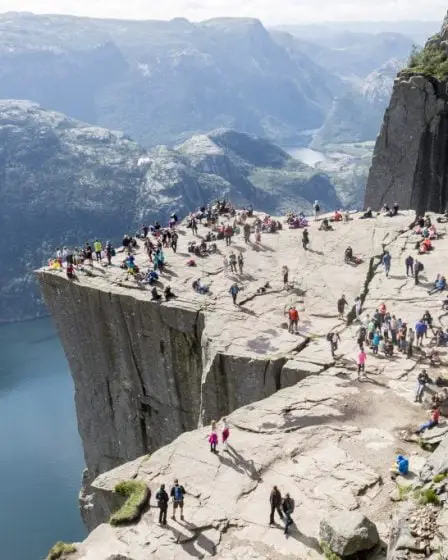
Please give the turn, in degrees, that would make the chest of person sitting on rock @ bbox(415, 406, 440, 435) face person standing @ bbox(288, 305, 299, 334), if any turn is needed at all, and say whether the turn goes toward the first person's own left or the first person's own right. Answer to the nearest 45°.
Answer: approximately 45° to the first person's own right

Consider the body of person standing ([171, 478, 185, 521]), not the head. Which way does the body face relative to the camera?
away from the camera

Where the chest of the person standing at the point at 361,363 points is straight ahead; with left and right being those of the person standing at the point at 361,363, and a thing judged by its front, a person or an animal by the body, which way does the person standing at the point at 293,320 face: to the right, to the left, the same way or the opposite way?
the opposite way

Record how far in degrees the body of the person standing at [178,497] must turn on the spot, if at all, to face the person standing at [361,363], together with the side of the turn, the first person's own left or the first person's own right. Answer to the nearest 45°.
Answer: approximately 45° to the first person's own right

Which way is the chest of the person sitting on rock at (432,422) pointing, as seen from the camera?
to the viewer's left

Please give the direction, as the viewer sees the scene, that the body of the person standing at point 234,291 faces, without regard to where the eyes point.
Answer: away from the camera
